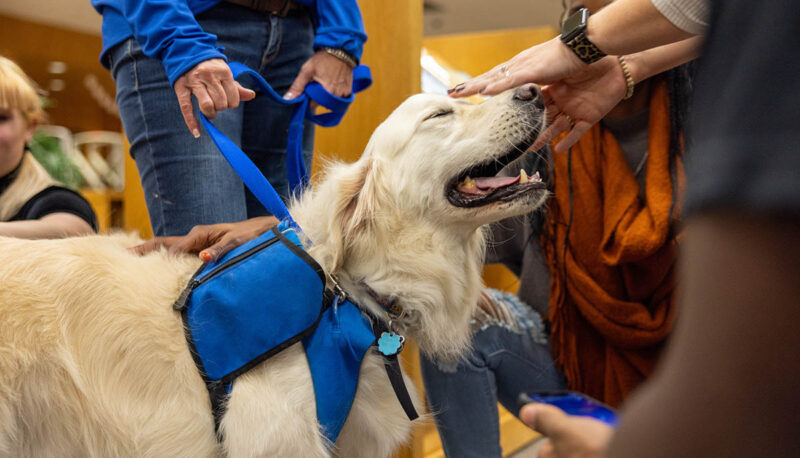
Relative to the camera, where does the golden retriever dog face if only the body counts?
to the viewer's right

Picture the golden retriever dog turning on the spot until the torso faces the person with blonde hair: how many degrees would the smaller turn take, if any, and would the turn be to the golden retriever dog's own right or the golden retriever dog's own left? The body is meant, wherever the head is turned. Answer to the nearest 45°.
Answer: approximately 135° to the golden retriever dog's own left

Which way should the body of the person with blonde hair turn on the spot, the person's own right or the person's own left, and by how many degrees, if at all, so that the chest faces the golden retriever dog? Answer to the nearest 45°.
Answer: approximately 45° to the person's own left

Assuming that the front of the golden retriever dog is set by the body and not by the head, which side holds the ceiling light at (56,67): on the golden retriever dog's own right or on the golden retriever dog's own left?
on the golden retriever dog's own left

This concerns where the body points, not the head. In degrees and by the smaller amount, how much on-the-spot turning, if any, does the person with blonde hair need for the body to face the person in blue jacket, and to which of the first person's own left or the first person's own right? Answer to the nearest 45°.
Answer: approximately 90° to the first person's own left

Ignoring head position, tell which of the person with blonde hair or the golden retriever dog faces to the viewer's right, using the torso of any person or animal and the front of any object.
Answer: the golden retriever dog

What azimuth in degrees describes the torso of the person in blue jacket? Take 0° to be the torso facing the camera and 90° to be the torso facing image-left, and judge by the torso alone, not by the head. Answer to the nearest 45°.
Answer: approximately 315°
